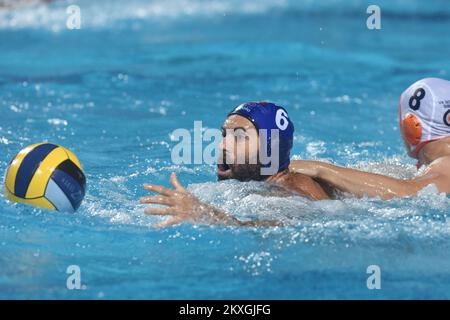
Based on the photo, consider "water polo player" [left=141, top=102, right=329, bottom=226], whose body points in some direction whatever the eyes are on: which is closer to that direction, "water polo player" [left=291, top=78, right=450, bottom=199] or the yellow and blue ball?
the yellow and blue ball

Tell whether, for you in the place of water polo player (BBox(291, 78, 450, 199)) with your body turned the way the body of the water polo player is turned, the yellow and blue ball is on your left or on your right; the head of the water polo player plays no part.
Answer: on your left

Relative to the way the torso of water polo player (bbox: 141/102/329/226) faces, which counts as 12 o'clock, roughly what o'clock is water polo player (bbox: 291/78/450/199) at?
water polo player (bbox: 291/78/450/199) is roughly at 5 o'clock from water polo player (bbox: 141/102/329/226).

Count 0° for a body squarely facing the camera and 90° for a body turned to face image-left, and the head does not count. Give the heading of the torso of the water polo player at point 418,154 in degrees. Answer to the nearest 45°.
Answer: approximately 135°

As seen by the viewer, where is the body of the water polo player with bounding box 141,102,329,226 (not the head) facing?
to the viewer's left

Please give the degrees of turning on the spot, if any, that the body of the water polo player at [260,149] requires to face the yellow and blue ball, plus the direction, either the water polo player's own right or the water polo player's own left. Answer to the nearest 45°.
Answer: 0° — they already face it
